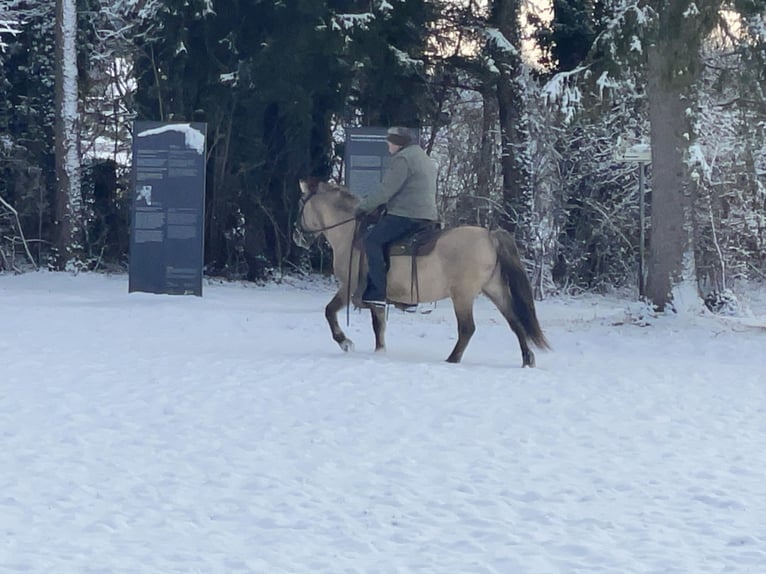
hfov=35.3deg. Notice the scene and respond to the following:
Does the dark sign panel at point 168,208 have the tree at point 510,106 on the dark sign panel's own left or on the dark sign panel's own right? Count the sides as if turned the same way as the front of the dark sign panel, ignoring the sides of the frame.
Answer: on the dark sign panel's own left

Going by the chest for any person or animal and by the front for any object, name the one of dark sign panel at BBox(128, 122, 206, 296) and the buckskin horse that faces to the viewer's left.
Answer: the buckskin horse

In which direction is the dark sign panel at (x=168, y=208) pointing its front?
toward the camera

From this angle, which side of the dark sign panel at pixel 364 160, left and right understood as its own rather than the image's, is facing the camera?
front

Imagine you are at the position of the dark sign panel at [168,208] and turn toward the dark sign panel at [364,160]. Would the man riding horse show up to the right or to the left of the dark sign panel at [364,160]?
right

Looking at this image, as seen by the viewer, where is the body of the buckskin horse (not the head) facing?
to the viewer's left

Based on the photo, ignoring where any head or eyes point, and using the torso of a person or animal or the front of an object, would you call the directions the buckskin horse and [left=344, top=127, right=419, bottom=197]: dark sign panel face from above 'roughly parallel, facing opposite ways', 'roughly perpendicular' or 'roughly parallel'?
roughly perpendicular

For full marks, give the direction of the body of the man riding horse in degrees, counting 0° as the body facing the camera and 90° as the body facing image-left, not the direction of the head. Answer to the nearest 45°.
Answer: approximately 90°

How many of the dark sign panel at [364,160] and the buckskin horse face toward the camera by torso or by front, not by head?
1

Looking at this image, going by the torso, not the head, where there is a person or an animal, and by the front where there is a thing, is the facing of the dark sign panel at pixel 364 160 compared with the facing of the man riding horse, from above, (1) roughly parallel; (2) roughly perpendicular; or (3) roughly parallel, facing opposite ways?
roughly perpendicular

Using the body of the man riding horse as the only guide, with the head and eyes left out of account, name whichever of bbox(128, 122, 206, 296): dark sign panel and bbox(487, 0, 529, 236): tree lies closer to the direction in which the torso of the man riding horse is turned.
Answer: the dark sign panel

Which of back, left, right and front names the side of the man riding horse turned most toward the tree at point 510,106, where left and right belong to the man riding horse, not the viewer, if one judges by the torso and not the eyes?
right

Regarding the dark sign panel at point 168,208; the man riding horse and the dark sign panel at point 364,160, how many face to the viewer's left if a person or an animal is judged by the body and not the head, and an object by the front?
1

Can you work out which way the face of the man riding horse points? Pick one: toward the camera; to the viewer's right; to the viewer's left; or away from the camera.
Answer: to the viewer's left
